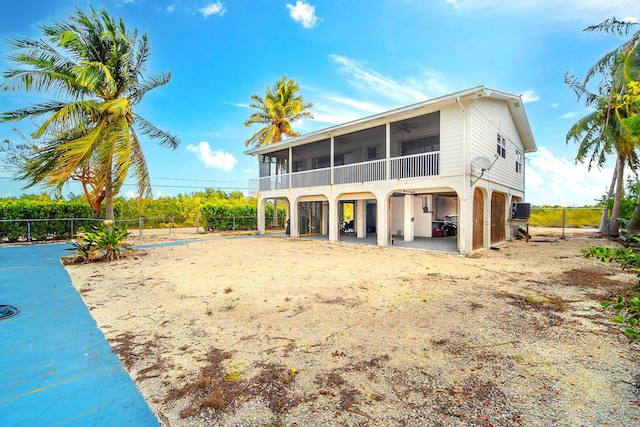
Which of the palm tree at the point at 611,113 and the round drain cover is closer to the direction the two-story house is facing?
the round drain cover

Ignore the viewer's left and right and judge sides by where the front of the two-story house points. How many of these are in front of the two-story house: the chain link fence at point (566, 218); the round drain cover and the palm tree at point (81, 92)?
2

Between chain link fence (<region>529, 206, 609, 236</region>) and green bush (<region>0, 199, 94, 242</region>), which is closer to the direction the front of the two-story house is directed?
the green bush

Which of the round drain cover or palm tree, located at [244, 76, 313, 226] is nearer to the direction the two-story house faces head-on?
the round drain cover

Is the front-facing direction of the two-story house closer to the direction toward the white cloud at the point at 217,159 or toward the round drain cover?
the round drain cover

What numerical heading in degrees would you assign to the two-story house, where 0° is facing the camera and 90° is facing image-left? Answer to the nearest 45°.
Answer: approximately 45°

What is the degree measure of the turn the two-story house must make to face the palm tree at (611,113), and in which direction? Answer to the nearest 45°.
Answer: approximately 135° to its left

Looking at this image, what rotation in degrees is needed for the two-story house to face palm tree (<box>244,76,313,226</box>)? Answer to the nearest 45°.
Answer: approximately 90° to its right
